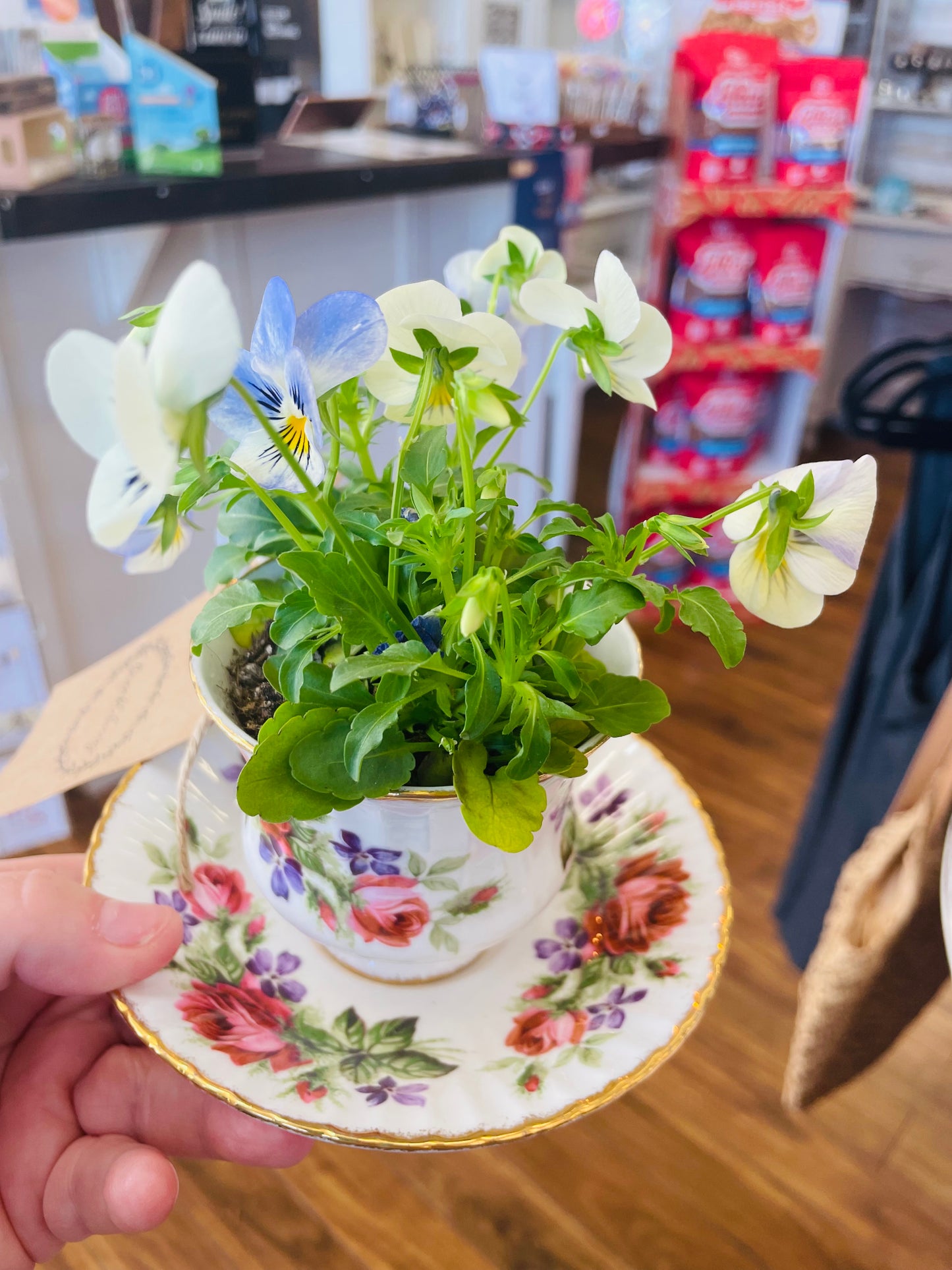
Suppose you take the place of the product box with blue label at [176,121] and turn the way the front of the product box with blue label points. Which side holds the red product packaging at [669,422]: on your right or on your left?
on your left

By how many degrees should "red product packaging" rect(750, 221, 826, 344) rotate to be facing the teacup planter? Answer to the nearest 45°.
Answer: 0° — it already faces it

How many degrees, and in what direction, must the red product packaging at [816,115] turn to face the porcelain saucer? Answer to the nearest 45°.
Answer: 0° — it already faces it

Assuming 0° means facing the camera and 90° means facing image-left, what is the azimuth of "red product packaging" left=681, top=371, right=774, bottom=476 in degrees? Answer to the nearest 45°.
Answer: approximately 0°

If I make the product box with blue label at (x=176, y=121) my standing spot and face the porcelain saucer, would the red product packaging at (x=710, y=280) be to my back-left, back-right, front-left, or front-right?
back-left

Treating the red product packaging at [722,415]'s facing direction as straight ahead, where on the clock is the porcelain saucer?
The porcelain saucer is roughly at 12 o'clock from the red product packaging.

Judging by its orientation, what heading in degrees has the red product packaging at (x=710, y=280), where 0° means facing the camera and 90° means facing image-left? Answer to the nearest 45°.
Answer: approximately 0°

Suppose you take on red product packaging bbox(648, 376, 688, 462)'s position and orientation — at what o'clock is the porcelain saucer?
The porcelain saucer is roughly at 12 o'clock from the red product packaging.
